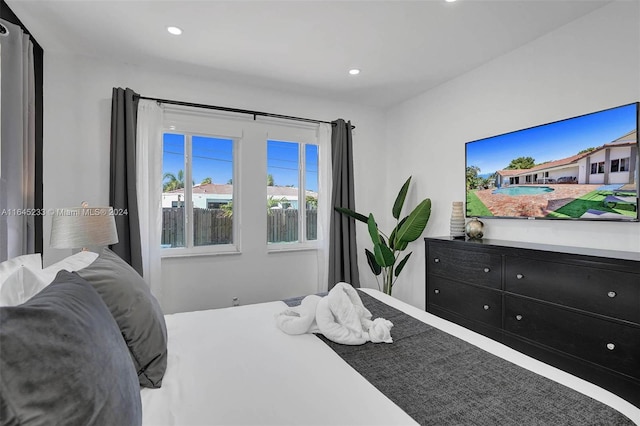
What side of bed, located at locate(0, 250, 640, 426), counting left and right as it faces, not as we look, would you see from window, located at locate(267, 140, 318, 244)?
left

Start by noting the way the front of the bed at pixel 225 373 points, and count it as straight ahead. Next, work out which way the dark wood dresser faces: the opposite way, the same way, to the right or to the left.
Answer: the opposite way

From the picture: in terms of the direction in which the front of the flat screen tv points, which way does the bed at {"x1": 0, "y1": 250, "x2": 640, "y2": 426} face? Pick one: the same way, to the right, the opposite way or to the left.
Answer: the opposite way

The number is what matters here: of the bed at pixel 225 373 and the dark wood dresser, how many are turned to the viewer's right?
1

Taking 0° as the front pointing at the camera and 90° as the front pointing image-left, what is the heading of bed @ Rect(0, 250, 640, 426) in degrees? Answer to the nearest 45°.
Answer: approximately 270°

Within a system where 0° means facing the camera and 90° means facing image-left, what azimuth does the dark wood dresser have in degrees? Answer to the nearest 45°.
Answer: approximately 45°
